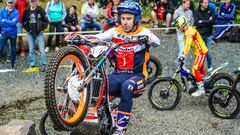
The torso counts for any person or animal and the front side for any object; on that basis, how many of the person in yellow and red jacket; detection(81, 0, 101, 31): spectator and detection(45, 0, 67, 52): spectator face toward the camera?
2

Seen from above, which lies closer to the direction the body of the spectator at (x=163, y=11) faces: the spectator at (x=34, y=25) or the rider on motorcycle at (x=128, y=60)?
the rider on motorcycle

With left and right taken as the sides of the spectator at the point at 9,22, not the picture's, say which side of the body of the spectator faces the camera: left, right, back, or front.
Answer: front

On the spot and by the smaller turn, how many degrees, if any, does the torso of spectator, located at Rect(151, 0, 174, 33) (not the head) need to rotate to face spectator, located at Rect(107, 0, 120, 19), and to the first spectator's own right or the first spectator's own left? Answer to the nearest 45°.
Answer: approximately 45° to the first spectator's own right

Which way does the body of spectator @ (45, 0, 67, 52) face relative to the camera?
toward the camera

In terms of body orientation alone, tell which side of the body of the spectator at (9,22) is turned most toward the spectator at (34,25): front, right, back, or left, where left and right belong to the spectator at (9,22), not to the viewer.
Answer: left

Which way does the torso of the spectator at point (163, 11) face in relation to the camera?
toward the camera

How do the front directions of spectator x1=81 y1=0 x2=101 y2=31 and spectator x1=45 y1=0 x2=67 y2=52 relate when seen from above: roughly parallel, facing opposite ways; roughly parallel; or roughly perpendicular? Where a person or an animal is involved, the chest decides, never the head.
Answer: roughly parallel

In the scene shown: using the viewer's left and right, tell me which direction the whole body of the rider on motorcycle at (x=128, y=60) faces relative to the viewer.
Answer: facing the viewer and to the left of the viewer

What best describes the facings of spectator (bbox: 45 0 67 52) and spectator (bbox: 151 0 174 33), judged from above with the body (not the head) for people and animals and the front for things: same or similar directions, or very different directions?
same or similar directions

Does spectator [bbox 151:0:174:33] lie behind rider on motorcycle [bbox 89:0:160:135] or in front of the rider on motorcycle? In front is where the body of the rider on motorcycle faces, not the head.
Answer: behind

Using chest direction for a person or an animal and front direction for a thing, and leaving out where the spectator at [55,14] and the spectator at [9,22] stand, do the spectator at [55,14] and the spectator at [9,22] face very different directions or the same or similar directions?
same or similar directions

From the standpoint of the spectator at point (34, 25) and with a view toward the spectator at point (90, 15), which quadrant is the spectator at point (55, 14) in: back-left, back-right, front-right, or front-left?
front-left

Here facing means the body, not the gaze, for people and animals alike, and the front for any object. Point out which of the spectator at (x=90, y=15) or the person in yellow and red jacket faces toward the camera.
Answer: the spectator

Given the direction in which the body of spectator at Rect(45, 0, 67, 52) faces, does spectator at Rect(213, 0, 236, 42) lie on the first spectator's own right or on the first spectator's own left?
on the first spectator's own left
